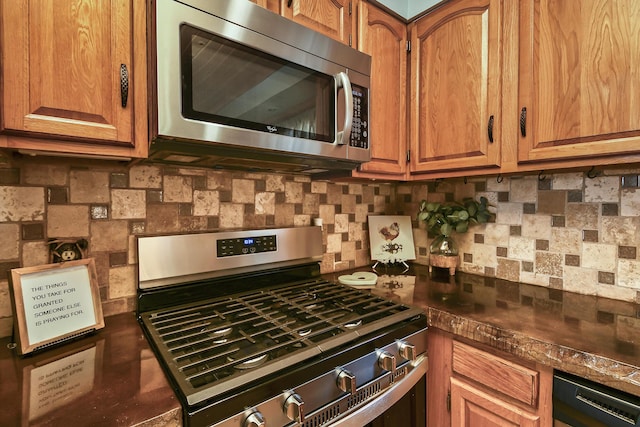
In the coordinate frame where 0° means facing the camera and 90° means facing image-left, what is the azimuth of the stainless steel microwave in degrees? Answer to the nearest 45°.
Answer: approximately 315°

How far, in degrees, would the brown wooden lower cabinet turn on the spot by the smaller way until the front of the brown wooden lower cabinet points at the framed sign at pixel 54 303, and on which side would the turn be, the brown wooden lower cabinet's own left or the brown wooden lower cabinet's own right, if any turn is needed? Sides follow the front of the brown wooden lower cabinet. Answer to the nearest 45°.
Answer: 0° — it already faces it

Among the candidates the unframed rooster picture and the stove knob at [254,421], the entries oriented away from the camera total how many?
0

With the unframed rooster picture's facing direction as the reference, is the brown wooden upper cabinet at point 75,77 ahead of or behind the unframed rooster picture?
ahead

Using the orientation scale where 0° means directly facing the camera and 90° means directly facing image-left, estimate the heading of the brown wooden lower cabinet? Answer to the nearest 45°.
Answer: approximately 45°

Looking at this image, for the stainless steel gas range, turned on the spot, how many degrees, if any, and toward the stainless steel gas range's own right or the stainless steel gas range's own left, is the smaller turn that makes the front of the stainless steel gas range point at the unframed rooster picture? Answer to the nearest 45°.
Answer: approximately 90° to the stainless steel gas range's own left

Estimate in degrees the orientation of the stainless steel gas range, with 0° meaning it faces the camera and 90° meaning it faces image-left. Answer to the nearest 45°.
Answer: approximately 315°

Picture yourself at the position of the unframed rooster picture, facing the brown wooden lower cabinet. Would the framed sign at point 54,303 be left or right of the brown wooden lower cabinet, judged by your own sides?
right

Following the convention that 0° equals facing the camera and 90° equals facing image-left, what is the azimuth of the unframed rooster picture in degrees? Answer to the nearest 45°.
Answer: approximately 0°

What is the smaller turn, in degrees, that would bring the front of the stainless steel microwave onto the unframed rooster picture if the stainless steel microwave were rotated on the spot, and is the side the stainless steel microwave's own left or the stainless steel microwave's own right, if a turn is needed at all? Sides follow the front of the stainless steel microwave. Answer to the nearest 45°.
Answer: approximately 90° to the stainless steel microwave's own left

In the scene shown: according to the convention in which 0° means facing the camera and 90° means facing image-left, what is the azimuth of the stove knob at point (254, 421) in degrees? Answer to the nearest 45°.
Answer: approximately 315°

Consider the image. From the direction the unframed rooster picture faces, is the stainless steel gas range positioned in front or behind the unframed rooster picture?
in front

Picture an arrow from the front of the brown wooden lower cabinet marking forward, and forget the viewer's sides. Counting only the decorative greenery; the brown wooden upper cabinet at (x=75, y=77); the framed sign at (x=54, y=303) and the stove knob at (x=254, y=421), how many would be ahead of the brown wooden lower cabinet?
3
